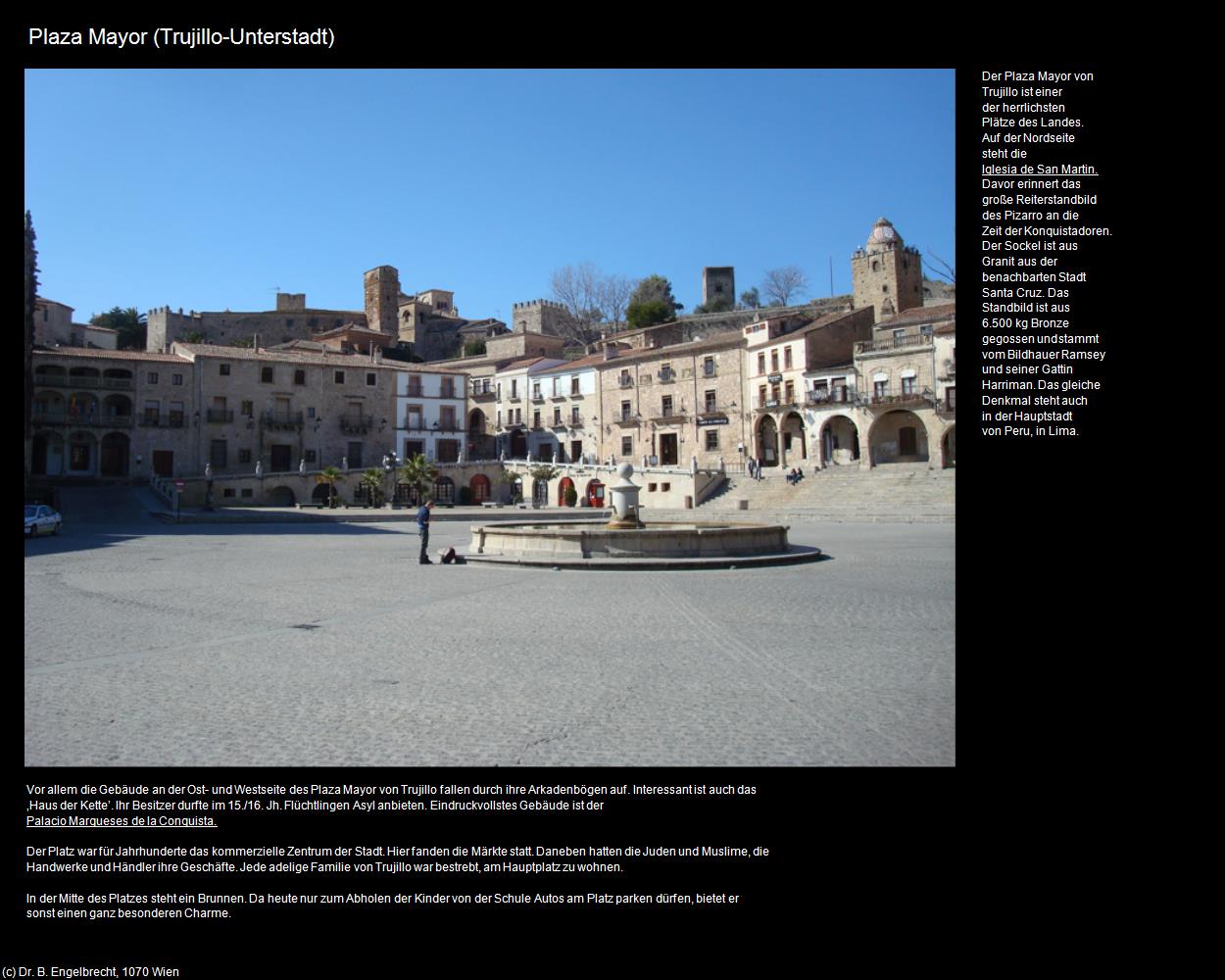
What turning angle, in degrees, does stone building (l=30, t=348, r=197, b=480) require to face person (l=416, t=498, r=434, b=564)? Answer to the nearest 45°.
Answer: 0° — it already faces them

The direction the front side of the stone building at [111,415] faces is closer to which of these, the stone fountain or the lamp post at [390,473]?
the stone fountain

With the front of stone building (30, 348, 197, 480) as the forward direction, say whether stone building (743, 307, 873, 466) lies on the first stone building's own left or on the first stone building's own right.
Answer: on the first stone building's own left

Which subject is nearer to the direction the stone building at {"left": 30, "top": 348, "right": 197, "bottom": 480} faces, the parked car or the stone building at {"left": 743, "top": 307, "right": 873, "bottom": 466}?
the parked car

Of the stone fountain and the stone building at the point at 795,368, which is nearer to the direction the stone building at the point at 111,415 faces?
the stone fountain

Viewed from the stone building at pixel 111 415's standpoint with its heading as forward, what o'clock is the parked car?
The parked car is roughly at 12 o'clock from the stone building.

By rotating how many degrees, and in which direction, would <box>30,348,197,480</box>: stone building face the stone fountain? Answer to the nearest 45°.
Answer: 0° — it already faces it

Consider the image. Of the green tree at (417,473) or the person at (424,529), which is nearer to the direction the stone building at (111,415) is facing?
the person

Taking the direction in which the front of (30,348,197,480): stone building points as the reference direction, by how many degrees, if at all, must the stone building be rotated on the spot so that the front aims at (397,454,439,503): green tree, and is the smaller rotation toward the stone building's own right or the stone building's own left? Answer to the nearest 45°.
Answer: approximately 45° to the stone building's own left

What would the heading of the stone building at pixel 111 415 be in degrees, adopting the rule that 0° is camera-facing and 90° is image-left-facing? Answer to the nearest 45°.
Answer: approximately 0°

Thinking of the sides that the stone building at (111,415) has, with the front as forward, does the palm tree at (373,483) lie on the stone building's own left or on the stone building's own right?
on the stone building's own left
